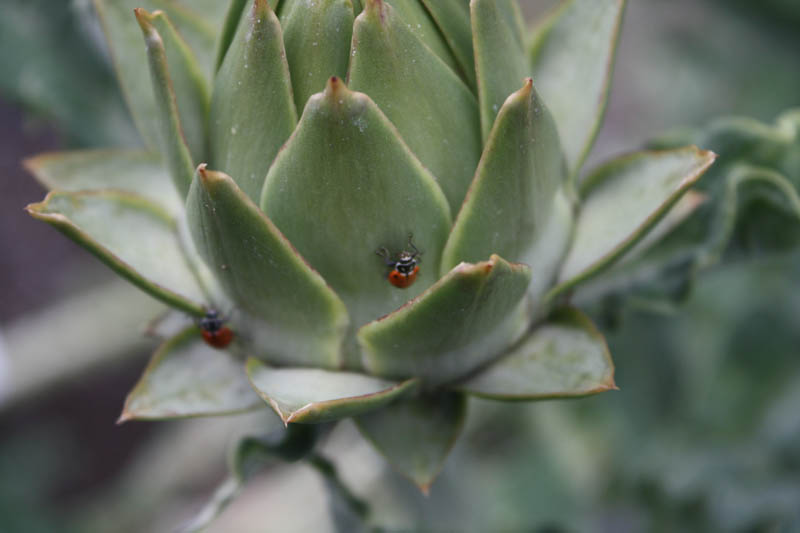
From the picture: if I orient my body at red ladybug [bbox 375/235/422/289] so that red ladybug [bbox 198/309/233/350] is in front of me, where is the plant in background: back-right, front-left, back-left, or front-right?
back-right

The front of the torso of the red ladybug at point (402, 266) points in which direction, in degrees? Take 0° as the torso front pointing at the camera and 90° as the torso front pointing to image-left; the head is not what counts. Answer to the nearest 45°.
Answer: approximately 180°

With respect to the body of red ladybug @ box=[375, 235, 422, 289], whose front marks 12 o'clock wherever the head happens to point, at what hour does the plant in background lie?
The plant in background is roughly at 2 o'clock from the red ladybug.
